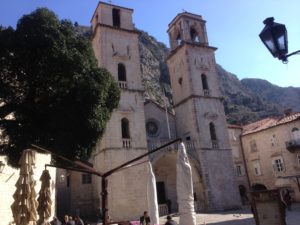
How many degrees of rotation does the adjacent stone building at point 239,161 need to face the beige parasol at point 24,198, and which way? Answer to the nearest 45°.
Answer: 0° — it already faces it

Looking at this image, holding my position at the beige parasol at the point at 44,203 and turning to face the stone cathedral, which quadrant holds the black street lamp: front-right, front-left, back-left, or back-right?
back-right

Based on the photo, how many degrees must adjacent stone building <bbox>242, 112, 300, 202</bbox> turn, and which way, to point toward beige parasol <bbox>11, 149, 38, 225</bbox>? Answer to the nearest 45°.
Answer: approximately 45° to its left

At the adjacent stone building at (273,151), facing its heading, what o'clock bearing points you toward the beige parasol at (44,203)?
The beige parasol is roughly at 11 o'clock from the adjacent stone building.

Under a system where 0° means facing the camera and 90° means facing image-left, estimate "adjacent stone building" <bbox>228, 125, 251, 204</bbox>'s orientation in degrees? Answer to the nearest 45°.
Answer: approximately 0°

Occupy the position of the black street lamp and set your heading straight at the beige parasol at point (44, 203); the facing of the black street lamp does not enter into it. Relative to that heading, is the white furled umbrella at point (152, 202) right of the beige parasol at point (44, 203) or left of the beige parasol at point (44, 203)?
right

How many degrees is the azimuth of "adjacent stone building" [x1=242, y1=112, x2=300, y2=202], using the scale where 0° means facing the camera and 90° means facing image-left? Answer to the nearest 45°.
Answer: approximately 45°
